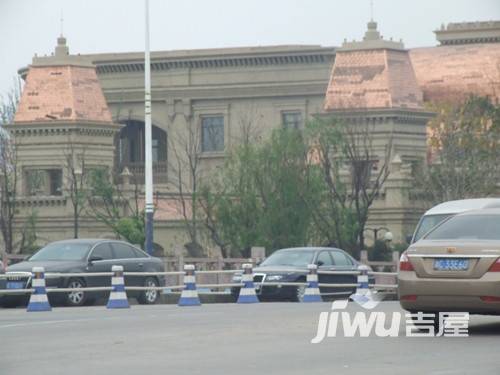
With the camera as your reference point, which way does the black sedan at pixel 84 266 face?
facing the viewer and to the left of the viewer

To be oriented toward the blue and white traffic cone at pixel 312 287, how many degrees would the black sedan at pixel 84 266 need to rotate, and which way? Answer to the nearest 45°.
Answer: approximately 135° to its left

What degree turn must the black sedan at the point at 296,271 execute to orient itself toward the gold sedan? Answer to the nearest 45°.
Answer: approximately 45° to its left

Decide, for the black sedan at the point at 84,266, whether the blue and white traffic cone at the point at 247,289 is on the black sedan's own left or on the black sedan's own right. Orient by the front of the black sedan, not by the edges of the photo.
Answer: on the black sedan's own left

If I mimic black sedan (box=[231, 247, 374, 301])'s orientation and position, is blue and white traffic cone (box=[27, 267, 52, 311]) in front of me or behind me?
in front

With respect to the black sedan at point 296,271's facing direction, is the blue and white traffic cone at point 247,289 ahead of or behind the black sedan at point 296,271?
ahead

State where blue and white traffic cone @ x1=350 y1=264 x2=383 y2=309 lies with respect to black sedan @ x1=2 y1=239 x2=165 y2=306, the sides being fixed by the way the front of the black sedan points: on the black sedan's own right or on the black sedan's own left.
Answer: on the black sedan's own left

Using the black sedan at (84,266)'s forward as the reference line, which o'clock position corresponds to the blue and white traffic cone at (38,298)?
The blue and white traffic cone is roughly at 11 o'clock from the black sedan.
